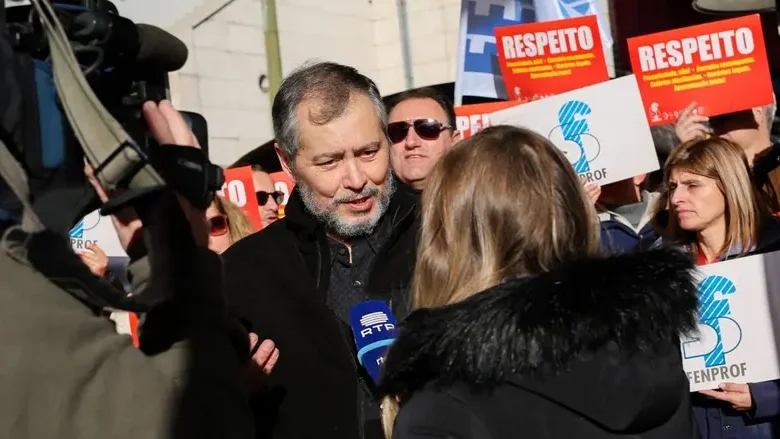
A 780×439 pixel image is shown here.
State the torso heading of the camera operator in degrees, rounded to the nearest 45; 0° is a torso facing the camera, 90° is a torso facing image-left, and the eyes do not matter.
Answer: approximately 225°

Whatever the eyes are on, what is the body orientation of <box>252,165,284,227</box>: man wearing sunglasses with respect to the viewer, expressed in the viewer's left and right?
facing the viewer and to the right of the viewer

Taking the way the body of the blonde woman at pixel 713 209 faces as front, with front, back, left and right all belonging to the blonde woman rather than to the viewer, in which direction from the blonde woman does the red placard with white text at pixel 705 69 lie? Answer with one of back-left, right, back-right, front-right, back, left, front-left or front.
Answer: back-right

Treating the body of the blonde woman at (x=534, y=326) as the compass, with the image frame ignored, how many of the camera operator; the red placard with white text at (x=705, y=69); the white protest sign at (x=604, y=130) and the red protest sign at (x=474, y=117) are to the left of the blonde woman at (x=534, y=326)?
1

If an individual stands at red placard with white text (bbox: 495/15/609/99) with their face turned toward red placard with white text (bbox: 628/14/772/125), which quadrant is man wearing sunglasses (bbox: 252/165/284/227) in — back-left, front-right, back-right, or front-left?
back-right

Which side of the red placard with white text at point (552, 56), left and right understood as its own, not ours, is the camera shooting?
front

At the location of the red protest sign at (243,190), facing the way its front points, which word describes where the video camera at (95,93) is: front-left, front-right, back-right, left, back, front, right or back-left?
front

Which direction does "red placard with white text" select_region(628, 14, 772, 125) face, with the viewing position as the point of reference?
facing the viewer

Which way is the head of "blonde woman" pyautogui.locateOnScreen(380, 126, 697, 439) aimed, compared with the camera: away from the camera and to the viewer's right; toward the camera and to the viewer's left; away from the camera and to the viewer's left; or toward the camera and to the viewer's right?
away from the camera and to the viewer's left

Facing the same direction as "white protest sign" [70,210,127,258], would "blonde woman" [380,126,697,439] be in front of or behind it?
in front

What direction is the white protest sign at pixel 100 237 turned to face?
toward the camera

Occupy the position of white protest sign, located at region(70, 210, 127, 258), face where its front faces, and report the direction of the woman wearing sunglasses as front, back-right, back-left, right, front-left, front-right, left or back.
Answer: front-left
